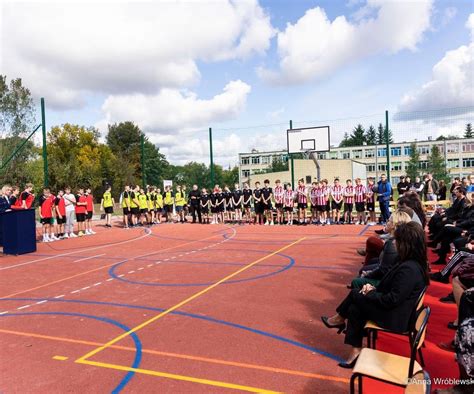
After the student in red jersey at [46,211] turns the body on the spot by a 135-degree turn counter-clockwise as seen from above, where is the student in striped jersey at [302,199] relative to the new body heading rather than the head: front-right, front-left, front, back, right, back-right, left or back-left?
right

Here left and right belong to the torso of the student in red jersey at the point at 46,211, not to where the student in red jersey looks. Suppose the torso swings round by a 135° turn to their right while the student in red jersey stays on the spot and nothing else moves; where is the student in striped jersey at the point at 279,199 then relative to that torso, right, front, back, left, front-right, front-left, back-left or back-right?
back

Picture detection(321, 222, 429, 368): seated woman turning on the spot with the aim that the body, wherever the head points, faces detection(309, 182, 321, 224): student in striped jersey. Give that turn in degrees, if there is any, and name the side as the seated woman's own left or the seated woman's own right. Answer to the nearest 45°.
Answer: approximately 90° to the seated woman's own right

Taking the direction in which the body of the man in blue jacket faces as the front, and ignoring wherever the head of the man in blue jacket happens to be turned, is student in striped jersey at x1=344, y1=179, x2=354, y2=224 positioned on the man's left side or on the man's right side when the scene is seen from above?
on the man's right side

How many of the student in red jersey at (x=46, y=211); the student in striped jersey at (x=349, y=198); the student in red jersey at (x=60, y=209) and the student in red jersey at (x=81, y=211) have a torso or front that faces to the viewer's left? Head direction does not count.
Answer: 0

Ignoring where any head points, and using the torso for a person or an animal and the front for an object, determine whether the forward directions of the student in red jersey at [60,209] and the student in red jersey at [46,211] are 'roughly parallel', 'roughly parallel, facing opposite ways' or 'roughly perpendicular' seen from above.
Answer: roughly parallel

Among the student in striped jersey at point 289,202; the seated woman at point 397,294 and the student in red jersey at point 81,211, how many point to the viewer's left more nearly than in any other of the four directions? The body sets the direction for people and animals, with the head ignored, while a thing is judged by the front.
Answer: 1

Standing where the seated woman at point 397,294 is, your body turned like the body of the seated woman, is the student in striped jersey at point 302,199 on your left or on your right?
on your right

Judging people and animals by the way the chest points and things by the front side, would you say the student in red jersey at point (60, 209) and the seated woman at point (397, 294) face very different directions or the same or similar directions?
very different directions

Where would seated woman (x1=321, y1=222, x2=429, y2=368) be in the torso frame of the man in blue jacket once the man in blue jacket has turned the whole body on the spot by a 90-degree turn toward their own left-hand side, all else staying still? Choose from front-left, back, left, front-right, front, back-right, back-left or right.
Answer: front-right

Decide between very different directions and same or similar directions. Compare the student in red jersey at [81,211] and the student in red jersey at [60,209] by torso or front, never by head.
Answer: same or similar directions

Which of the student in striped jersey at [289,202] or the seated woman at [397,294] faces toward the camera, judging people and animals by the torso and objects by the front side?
the student in striped jersey

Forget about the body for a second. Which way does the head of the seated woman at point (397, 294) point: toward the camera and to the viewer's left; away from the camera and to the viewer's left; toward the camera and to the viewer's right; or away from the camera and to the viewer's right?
away from the camera and to the viewer's left

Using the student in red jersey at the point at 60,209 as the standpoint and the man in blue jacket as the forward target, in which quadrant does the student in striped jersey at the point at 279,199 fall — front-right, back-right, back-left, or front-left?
front-left

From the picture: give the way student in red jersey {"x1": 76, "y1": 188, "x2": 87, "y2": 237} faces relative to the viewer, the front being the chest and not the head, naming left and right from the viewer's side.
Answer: facing the viewer and to the right of the viewer

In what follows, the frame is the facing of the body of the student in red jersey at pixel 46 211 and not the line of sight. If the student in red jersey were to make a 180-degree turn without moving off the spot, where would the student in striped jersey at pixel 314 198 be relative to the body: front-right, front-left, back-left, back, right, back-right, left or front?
back-right

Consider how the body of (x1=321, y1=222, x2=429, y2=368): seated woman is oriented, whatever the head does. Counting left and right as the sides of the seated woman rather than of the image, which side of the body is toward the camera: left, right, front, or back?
left
